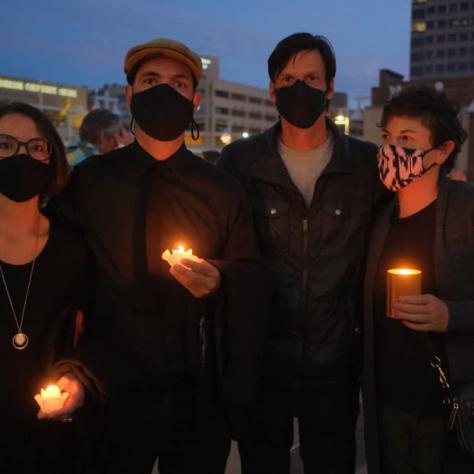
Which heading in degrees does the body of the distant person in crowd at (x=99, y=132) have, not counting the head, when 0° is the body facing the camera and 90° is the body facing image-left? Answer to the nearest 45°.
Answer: approximately 270°

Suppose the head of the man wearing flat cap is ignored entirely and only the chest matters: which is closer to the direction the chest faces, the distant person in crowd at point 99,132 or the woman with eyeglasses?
the woman with eyeglasses

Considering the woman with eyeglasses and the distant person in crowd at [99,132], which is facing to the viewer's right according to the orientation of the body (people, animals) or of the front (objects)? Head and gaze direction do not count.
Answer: the distant person in crowd

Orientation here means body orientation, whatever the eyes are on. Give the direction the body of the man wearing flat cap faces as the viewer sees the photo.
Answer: toward the camera

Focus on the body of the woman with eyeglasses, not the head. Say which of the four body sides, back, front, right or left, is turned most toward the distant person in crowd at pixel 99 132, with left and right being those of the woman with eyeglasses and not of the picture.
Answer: back

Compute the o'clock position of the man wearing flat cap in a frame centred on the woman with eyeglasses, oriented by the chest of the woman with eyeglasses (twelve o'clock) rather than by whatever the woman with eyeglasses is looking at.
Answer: The man wearing flat cap is roughly at 9 o'clock from the woman with eyeglasses.

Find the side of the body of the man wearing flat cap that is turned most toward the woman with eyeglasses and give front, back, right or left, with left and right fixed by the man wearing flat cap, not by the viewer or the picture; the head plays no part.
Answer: right

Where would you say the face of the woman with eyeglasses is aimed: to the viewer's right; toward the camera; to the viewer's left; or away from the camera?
toward the camera

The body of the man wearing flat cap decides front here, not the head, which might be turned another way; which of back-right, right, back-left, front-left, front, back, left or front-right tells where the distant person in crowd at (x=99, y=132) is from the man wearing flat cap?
back

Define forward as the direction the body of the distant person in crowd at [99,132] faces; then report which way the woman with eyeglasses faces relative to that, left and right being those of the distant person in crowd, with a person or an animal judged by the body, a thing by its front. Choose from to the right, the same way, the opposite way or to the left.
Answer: to the right

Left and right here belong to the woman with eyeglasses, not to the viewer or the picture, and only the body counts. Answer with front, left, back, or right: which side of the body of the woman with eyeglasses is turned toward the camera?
front
